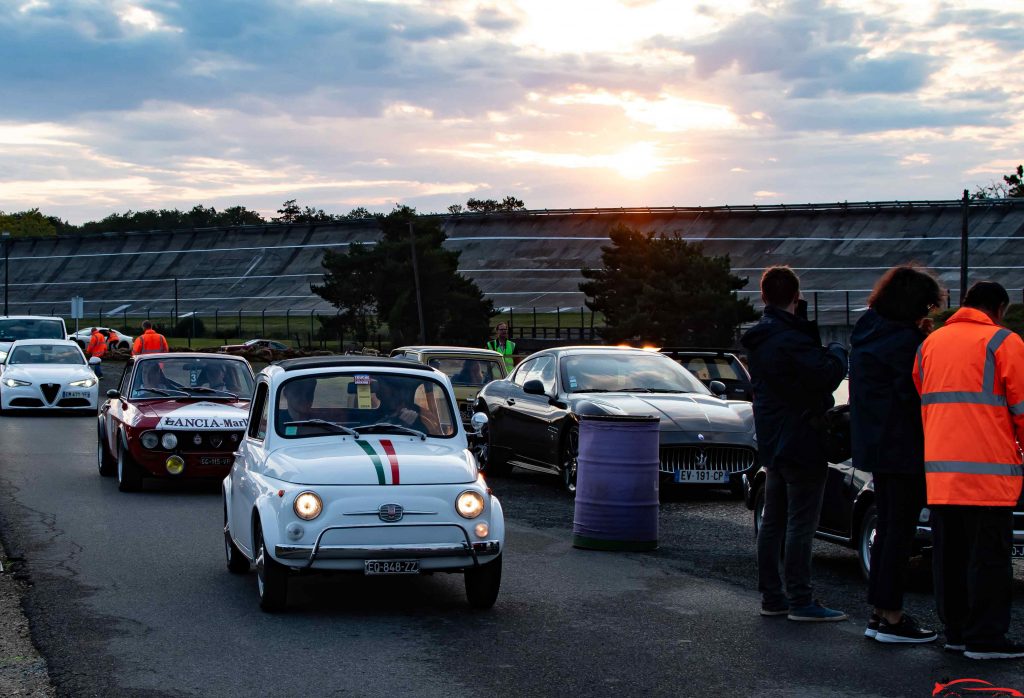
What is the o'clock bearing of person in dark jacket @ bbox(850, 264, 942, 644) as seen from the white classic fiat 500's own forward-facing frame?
The person in dark jacket is roughly at 10 o'clock from the white classic fiat 500.

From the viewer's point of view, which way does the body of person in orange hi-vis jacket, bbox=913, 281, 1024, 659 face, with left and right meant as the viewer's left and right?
facing away from the viewer and to the right of the viewer

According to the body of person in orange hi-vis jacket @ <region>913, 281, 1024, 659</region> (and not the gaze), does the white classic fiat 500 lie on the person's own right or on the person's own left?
on the person's own left

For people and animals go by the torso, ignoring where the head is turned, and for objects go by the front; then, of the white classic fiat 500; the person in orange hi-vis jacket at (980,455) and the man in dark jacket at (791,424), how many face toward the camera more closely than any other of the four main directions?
1

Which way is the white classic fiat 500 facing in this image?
toward the camera

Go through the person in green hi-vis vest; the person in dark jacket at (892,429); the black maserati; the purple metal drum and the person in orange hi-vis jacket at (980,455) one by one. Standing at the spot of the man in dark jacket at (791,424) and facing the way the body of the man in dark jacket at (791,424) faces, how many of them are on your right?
2

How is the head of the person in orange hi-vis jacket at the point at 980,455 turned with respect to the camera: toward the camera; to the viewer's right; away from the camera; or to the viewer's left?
away from the camera

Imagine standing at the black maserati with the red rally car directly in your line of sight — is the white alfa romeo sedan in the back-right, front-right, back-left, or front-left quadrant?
front-right

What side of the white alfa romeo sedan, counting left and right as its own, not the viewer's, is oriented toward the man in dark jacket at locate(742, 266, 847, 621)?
front

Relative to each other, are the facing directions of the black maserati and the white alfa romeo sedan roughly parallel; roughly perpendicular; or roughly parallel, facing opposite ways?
roughly parallel

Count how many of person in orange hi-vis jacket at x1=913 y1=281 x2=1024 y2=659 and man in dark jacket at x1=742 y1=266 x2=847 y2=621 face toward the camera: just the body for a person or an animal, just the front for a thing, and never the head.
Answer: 0

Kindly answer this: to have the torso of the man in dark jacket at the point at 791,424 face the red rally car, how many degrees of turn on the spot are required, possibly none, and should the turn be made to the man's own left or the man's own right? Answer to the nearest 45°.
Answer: approximately 90° to the man's own left

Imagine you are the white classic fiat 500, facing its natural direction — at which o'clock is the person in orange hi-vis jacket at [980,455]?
The person in orange hi-vis jacket is roughly at 10 o'clock from the white classic fiat 500.

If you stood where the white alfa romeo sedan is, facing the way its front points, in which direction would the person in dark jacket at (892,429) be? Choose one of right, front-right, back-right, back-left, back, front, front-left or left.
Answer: front

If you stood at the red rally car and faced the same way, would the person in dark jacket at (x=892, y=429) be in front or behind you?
in front

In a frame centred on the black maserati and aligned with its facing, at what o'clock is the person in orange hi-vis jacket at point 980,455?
The person in orange hi-vis jacket is roughly at 1 o'clock from the black maserati.

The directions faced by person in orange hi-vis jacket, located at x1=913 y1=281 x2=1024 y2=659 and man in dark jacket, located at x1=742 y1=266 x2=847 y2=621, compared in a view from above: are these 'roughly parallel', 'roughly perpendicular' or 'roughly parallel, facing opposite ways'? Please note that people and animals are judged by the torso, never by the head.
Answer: roughly parallel

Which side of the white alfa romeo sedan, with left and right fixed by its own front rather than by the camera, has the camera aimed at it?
front

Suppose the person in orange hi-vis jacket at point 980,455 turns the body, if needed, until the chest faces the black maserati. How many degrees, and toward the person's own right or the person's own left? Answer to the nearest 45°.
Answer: approximately 90° to the person's own left

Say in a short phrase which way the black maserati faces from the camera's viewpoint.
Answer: facing the viewer and to the right of the viewer

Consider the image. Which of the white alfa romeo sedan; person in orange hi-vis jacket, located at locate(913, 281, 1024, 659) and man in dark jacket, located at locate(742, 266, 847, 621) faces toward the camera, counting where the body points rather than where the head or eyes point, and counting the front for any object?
the white alfa romeo sedan

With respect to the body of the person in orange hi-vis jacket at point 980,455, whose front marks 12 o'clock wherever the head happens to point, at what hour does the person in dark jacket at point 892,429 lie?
The person in dark jacket is roughly at 9 o'clock from the person in orange hi-vis jacket.
